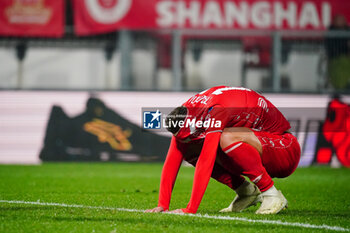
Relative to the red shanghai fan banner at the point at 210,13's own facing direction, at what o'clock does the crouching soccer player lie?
The crouching soccer player is roughly at 12 o'clock from the red shanghai fan banner.

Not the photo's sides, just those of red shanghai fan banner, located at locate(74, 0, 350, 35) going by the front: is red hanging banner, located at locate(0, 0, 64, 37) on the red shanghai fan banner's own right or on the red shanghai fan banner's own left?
on the red shanghai fan banner's own right

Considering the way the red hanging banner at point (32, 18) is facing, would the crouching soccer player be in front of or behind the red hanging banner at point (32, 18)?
in front

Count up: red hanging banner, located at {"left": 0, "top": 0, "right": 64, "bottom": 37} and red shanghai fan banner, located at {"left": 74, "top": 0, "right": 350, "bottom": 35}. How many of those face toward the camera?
2

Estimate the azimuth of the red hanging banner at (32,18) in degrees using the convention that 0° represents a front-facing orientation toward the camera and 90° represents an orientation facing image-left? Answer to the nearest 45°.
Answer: approximately 0°

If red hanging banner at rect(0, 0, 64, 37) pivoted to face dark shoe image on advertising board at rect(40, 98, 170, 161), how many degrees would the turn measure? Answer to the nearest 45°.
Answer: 0° — it already faces it
